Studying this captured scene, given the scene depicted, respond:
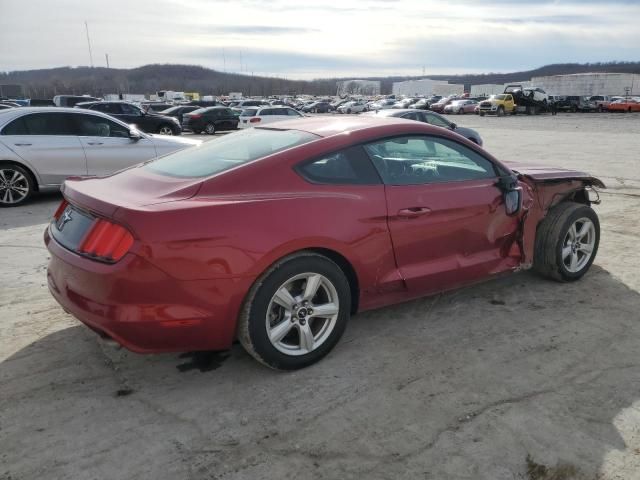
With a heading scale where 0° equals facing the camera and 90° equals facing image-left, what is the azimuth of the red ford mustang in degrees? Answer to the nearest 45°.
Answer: approximately 225°

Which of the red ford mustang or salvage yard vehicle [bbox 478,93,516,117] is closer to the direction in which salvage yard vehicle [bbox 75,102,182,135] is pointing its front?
the salvage yard vehicle

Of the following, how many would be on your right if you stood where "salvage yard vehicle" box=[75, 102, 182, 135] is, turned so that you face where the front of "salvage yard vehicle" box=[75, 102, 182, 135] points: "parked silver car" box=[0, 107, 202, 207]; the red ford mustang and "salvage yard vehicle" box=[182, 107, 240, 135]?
2

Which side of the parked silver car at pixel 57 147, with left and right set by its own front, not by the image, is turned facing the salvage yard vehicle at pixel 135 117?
left

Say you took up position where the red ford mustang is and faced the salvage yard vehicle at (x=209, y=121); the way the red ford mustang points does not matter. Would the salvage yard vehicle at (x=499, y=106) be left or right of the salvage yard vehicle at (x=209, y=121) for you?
right

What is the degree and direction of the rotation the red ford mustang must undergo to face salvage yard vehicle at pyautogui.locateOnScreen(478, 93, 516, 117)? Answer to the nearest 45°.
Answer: approximately 45° to its left

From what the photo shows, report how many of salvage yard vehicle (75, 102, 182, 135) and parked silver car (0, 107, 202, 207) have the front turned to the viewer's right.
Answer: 2

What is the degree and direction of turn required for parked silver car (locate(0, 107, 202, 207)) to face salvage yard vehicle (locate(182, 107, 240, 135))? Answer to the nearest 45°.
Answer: approximately 90° to its left

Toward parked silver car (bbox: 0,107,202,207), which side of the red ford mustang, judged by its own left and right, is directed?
left

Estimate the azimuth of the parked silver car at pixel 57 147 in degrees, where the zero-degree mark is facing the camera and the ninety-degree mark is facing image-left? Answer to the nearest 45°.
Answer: approximately 270°

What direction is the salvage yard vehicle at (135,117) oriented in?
to the viewer's right
